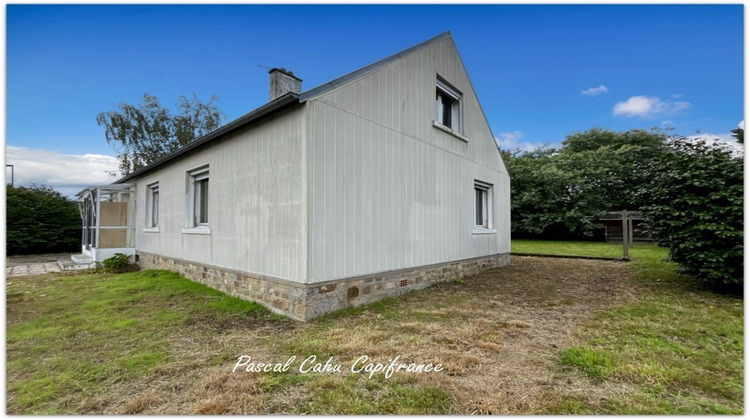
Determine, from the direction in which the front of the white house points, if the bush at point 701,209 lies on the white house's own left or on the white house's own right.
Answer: on the white house's own left

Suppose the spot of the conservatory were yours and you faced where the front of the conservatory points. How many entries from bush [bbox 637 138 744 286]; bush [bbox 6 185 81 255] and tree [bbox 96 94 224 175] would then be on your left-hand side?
1

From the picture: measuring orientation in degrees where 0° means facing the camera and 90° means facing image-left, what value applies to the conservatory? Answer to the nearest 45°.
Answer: approximately 45°

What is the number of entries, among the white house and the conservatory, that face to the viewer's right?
0

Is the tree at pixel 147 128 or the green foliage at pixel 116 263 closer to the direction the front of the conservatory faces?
the green foliage

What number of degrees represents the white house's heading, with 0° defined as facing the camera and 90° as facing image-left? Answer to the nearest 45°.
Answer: approximately 45°

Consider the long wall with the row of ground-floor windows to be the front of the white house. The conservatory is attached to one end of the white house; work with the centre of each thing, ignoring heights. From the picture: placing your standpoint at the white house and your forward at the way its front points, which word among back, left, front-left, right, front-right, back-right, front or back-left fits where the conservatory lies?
right

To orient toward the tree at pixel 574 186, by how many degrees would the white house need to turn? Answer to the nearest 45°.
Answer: approximately 180°

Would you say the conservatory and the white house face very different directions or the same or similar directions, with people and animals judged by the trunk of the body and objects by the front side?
same or similar directions

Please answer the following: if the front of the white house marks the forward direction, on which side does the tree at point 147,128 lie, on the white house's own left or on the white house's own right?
on the white house's own right

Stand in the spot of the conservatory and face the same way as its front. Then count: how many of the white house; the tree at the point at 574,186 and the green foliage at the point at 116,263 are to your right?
0

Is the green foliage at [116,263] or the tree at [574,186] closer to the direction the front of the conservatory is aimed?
the green foliage

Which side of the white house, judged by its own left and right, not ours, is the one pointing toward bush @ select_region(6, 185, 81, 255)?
right

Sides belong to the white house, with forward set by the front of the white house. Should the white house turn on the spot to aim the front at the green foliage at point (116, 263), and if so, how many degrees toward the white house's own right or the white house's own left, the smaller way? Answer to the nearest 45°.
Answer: approximately 90° to the white house's own right

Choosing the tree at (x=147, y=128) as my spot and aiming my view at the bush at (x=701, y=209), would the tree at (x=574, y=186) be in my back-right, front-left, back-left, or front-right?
front-left
